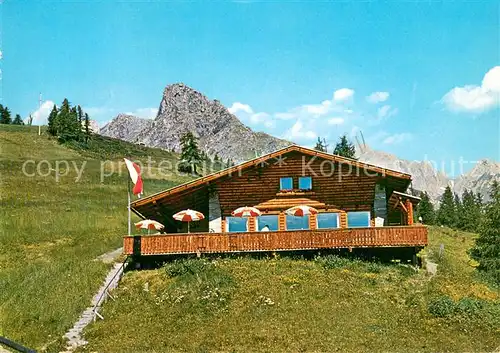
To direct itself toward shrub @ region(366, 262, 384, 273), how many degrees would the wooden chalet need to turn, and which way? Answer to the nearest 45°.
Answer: approximately 45° to its left

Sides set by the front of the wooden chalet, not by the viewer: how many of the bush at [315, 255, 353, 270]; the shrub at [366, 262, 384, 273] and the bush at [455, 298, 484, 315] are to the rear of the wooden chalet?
0

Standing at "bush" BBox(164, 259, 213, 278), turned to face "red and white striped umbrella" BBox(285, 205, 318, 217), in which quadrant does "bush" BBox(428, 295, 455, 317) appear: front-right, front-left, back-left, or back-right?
front-right

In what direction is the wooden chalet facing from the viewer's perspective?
toward the camera

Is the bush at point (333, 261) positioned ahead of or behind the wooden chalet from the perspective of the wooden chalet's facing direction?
ahead

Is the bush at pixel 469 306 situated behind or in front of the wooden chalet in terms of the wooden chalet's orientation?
in front

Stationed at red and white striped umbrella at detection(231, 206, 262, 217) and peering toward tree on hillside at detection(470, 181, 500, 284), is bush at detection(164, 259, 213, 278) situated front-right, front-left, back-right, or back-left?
back-right

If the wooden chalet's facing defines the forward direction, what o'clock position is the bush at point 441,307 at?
The bush is roughly at 11 o'clock from the wooden chalet.

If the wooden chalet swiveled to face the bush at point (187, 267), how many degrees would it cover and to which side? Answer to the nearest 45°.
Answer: approximately 45° to its right

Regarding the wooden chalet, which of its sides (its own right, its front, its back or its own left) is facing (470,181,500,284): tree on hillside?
left
